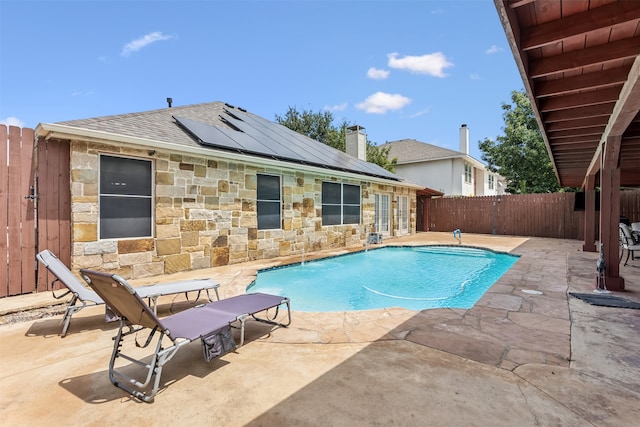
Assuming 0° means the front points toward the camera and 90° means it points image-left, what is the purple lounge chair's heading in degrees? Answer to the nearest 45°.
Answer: approximately 225°

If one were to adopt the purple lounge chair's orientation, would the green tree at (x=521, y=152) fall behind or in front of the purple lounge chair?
in front

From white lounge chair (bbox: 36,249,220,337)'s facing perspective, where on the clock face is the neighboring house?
The neighboring house is roughly at 11 o'clock from the white lounge chair.

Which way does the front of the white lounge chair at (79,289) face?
to the viewer's right

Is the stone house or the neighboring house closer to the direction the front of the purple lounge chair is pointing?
the neighboring house

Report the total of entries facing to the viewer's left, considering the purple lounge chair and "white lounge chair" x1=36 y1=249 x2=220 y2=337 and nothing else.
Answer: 0

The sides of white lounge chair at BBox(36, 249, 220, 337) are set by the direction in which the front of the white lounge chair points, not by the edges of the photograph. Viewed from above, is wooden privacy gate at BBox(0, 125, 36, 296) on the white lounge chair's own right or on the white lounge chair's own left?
on the white lounge chair's own left

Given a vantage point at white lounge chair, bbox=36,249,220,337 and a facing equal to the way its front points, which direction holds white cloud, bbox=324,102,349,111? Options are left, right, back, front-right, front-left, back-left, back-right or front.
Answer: front-left

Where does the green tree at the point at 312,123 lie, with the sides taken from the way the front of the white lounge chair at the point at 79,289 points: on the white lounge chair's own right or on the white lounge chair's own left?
on the white lounge chair's own left
